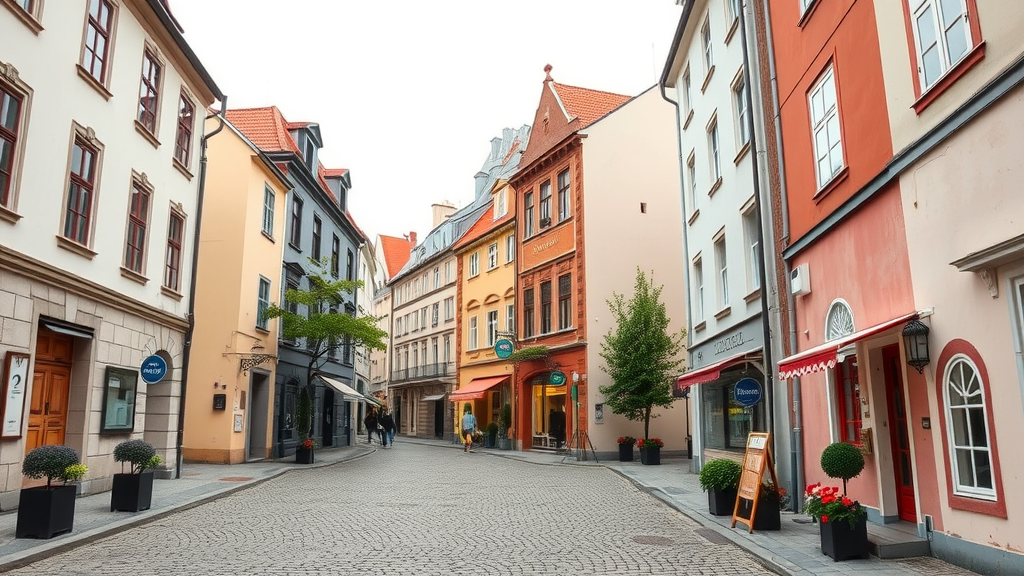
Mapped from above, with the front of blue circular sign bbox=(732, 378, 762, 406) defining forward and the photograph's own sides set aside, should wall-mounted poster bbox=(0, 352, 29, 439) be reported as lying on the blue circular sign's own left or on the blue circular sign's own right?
on the blue circular sign's own right

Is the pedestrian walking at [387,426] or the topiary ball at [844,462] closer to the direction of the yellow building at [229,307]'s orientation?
the topiary ball

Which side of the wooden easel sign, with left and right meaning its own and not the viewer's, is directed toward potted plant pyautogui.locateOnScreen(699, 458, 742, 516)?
right

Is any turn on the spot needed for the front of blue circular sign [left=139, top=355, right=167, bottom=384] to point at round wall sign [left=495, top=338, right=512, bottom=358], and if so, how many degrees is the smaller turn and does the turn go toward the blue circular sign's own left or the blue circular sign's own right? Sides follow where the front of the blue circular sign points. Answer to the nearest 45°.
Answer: approximately 135° to the blue circular sign's own left

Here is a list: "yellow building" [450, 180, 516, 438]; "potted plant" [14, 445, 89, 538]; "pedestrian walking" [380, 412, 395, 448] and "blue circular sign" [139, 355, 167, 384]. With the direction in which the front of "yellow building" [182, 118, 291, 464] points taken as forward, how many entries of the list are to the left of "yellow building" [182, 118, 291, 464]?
2

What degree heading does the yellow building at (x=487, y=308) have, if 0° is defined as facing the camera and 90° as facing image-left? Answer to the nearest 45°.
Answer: approximately 45°

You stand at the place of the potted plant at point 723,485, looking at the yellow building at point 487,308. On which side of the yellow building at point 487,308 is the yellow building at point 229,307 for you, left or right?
left

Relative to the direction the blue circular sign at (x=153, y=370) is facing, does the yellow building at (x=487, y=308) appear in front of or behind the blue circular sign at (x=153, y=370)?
behind

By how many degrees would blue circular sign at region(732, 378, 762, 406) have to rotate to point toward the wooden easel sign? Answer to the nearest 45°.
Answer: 0° — it already faces it

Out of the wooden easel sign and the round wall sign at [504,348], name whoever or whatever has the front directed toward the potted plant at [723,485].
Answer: the round wall sign

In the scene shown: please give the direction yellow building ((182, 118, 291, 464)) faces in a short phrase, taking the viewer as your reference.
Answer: facing the viewer and to the right of the viewer
